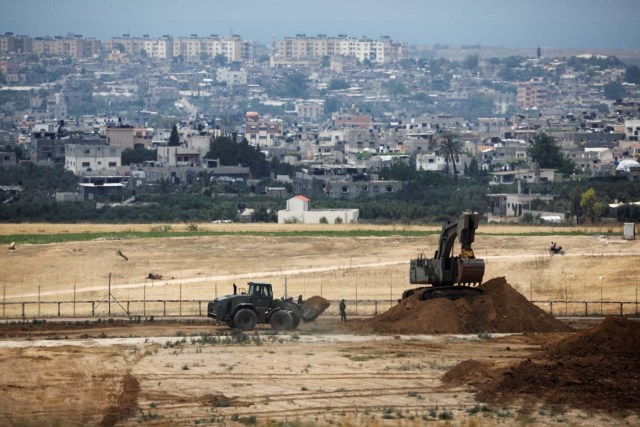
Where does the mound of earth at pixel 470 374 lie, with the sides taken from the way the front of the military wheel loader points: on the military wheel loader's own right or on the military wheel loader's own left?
on the military wheel loader's own right

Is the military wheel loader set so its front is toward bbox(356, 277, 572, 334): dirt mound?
yes

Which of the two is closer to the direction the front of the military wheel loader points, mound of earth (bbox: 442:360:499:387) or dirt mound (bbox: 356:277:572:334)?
the dirt mound

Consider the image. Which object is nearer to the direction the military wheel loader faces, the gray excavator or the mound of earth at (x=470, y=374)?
the gray excavator

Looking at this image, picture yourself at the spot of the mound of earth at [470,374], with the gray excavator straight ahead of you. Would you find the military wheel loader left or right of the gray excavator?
left

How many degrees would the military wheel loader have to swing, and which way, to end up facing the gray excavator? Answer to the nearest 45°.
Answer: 0° — it already faces it

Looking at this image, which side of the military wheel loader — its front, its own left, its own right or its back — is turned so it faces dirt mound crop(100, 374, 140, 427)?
right

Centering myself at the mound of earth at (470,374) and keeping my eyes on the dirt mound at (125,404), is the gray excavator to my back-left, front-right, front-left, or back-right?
back-right

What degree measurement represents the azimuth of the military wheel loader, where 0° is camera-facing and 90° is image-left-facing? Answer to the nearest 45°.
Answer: approximately 270°
